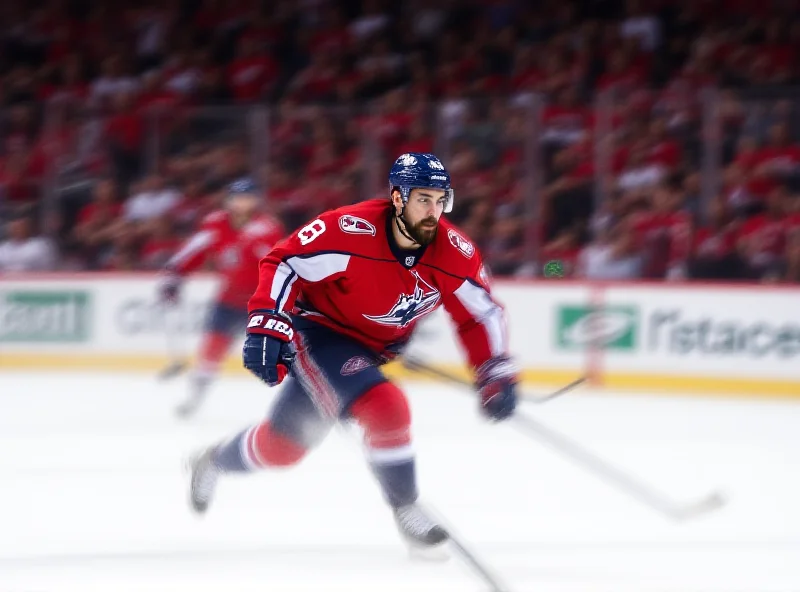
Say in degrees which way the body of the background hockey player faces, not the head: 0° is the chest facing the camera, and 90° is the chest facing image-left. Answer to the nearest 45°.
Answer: approximately 0°

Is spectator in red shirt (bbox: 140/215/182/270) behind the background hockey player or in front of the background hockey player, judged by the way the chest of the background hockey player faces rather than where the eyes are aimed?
behind

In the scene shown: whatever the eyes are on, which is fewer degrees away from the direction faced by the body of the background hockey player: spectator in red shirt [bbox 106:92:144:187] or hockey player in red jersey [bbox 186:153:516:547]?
the hockey player in red jersey

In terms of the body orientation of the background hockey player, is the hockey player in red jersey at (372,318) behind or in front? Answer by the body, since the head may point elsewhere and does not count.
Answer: in front

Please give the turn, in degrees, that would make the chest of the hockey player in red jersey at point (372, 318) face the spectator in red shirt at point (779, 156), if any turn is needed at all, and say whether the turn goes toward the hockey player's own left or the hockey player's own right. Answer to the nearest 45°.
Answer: approximately 90° to the hockey player's own left

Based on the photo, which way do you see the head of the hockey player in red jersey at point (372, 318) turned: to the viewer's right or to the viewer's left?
to the viewer's right

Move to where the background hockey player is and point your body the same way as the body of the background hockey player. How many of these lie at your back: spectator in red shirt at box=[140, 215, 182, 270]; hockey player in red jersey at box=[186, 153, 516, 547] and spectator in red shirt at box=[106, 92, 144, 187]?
2

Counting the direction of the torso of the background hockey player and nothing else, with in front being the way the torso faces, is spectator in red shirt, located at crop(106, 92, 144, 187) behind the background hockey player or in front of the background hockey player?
behind

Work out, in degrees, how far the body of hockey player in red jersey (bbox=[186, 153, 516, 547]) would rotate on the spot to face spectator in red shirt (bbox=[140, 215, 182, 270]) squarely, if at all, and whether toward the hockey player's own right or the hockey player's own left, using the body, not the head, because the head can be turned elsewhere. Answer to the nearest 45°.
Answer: approximately 135° to the hockey player's own left

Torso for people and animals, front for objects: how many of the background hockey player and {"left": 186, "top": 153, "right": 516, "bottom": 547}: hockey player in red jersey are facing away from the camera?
0

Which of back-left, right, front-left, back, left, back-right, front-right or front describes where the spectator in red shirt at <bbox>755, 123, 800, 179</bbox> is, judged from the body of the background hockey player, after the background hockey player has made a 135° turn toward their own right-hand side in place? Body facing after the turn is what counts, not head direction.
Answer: back-right

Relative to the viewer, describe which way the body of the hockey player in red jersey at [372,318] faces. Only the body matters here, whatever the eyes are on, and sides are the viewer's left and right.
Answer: facing the viewer and to the right of the viewer
